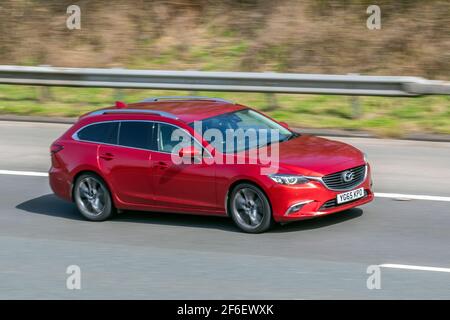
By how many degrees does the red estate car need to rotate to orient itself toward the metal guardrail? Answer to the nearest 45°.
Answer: approximately 135° to its left

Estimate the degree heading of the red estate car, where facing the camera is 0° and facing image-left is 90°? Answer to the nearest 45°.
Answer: approximately 315°
